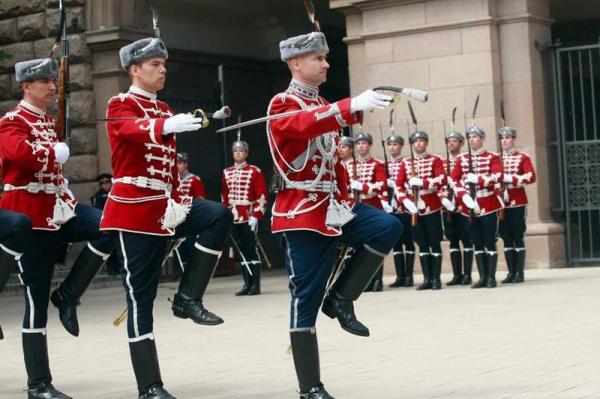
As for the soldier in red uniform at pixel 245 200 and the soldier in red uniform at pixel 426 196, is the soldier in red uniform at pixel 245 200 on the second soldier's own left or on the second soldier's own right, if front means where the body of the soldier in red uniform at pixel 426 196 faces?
on the second soldier's own right

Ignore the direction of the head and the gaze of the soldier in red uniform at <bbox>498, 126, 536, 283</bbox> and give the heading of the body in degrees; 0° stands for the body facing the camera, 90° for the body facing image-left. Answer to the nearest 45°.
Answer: approximately 45°

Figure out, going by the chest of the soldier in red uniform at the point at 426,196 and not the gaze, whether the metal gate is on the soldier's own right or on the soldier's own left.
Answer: on the soldier's own left
